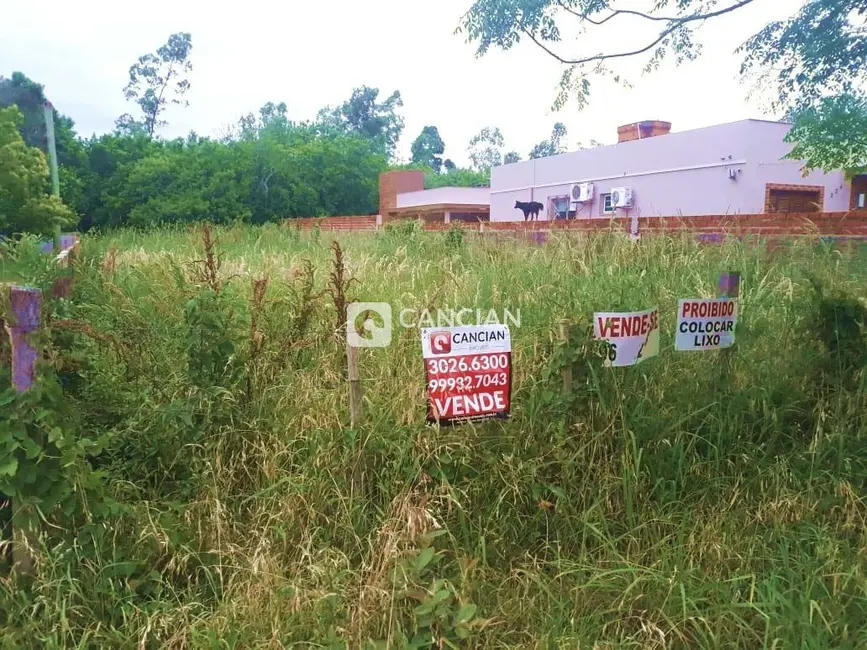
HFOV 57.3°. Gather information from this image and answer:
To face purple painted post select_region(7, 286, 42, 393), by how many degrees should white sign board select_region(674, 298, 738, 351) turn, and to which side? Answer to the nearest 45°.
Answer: approximately 45° to its right

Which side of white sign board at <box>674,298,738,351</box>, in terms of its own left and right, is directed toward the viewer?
front

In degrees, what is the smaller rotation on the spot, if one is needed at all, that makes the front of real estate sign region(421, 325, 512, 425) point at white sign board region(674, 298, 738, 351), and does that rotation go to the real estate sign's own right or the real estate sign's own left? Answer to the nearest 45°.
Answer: approximately 135° to the real estate sign's own left

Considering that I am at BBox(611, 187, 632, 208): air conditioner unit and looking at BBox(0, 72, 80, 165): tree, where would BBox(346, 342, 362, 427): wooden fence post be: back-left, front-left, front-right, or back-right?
front-left

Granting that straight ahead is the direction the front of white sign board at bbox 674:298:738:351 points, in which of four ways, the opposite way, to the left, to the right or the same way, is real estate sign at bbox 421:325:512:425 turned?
the same way

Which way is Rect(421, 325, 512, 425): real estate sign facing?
toward the camera

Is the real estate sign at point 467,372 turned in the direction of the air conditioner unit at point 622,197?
no

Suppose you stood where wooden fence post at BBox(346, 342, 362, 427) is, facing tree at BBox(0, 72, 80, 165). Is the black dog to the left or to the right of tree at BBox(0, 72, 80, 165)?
right

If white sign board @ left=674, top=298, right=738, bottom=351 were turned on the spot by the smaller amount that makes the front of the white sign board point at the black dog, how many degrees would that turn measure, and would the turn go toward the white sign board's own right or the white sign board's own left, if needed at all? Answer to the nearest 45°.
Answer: approximately 180°

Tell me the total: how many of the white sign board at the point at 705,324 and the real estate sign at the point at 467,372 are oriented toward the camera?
2

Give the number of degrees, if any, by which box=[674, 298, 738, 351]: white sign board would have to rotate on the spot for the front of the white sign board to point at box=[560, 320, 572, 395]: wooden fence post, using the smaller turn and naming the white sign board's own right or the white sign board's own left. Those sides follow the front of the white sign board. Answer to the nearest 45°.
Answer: approximately 45° to the white sign board's own right

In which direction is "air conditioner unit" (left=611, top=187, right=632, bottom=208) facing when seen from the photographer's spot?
facing the viewer and to the left of the viewer

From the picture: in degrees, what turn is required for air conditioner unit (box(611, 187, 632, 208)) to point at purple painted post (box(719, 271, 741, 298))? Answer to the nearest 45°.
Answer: approximately 45° to its left

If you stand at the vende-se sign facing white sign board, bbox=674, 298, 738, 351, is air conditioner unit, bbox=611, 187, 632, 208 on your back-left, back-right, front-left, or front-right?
front-left
